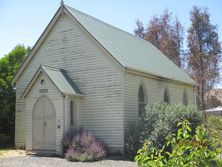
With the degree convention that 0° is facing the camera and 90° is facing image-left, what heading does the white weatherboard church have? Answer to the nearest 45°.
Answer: approximately 45°

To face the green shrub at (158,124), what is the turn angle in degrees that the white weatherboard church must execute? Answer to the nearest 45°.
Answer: approximately 90° to its left

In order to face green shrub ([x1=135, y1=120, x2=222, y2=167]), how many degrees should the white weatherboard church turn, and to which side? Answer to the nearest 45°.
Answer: approximately 45° to its left

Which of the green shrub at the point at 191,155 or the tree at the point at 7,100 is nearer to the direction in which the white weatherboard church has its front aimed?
the green shrub

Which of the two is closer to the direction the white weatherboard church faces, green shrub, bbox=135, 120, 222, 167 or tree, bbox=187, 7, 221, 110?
the green shrub

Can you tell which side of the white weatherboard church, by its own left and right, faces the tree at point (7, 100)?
right

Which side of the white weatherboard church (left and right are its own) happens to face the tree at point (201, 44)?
back
